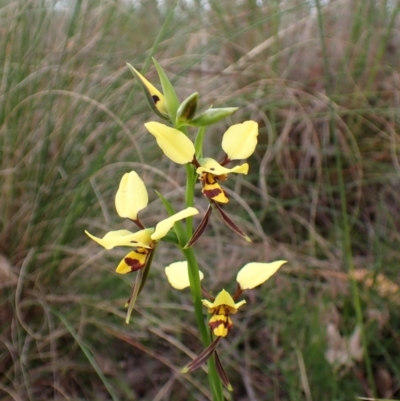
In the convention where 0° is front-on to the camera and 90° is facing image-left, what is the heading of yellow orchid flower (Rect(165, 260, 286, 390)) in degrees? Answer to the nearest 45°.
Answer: approximately 0°

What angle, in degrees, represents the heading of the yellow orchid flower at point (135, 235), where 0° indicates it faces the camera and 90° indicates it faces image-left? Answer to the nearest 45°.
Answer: approximately 45°

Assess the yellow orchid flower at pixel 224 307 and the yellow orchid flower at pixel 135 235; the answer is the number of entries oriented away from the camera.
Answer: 0
